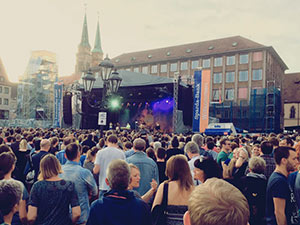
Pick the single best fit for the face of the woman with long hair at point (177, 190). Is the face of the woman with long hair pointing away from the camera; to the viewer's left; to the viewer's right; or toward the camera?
away from the camera

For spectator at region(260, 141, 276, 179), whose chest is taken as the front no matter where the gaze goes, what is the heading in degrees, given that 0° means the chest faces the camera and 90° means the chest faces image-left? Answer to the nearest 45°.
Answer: approximately 180°

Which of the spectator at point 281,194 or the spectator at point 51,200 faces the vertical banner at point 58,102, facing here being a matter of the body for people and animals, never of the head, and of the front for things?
the spectator at point 51,200

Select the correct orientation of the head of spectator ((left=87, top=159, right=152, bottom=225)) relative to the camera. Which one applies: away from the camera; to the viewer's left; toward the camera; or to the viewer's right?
away from the camera

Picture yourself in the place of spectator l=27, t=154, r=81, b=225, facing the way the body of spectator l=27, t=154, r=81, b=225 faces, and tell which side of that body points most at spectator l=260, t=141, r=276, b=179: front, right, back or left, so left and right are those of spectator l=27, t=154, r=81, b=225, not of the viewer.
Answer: right

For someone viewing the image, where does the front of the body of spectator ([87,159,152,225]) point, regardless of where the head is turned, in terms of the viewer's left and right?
facing away from the viewer

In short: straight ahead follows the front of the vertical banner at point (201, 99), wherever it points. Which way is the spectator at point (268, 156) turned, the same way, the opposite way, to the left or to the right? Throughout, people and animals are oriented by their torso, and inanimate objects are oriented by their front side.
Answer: the opposite way

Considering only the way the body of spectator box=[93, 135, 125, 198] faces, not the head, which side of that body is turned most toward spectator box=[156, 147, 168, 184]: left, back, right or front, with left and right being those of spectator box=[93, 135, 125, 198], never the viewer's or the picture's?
right

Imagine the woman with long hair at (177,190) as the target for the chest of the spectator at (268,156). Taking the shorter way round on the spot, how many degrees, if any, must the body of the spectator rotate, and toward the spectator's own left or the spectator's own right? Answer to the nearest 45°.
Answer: approximately 180°
